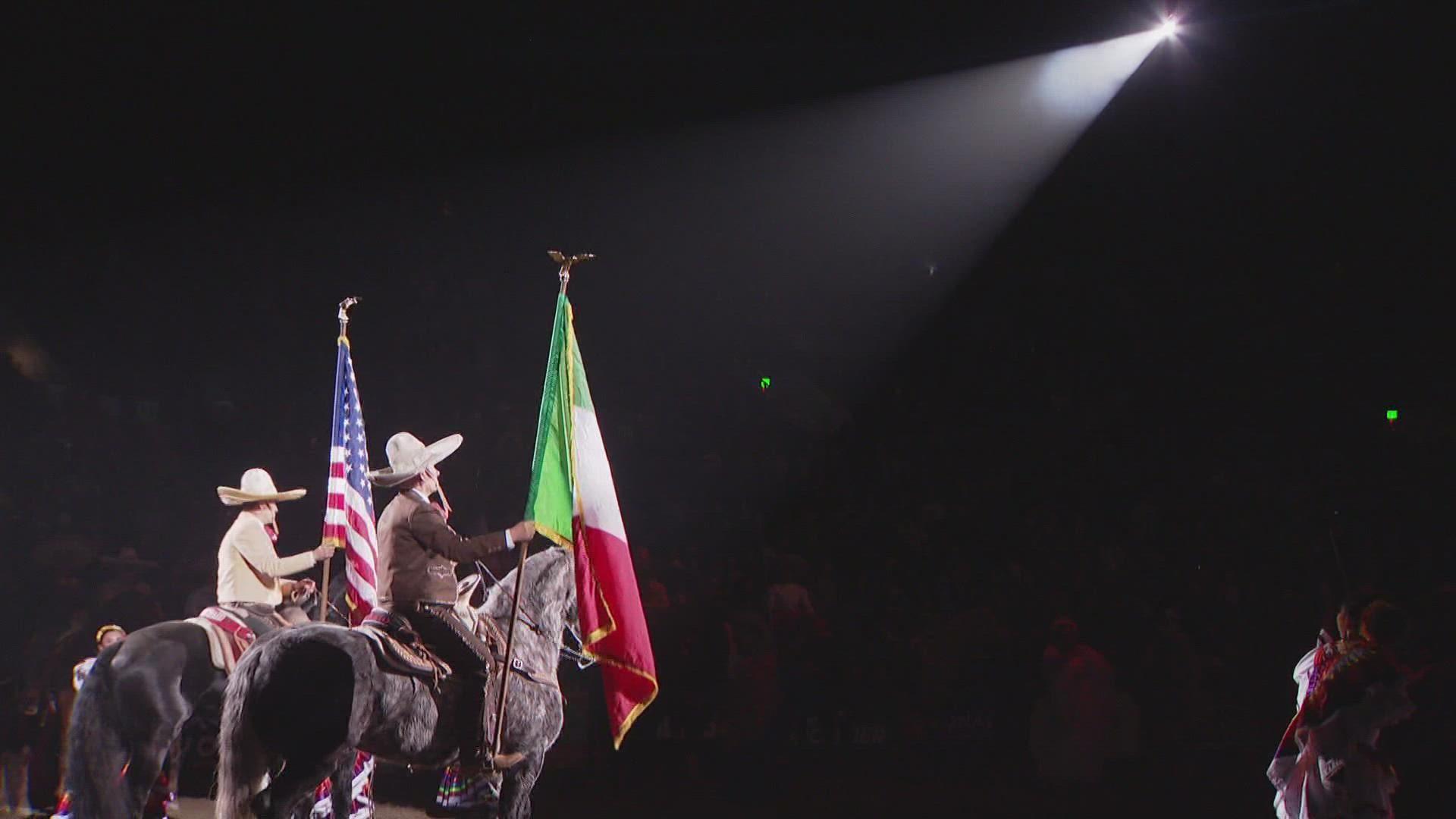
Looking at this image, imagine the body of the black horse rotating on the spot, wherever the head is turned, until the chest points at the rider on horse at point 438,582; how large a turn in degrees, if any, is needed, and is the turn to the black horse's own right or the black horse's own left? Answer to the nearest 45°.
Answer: approximately 90° to the black horse's own right

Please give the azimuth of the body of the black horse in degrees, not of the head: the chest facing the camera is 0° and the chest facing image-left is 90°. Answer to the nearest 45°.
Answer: approximately 225°

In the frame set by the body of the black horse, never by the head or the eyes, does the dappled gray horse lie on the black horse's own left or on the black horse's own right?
on the black horse's own right

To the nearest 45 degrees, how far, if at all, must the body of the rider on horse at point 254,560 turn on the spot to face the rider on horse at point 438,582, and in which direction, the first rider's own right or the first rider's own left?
approximately 45° to the first rider's own right

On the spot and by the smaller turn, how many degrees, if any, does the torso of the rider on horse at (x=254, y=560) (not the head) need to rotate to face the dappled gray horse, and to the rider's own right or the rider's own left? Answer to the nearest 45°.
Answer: approximately 90° to the rider's own right

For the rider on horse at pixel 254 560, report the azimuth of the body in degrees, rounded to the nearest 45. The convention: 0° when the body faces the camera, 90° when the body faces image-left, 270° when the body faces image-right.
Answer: approximately 270°
